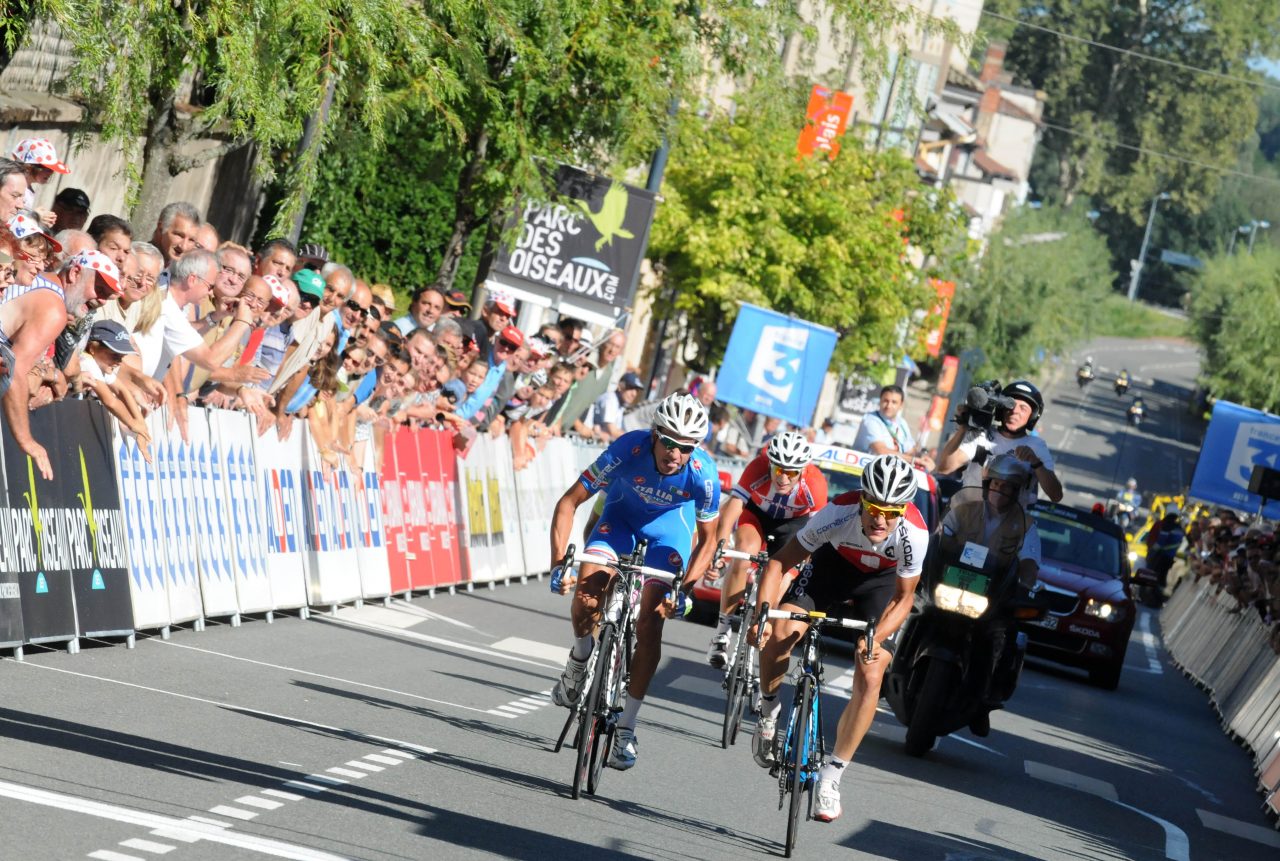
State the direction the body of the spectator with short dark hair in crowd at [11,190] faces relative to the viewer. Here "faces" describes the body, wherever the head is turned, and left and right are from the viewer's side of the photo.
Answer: facing the viewer and to the right of the viewer

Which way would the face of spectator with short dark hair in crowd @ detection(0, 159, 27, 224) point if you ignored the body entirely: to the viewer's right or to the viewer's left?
to the viewer's right

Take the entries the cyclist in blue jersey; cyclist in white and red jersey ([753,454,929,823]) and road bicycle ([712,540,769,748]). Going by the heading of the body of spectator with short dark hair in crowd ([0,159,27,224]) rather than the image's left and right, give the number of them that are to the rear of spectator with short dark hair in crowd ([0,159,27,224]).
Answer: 0

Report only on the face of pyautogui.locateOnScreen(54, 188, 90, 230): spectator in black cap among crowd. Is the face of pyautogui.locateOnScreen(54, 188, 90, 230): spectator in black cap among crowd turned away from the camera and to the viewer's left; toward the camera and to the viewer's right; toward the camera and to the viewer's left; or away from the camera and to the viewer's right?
toward the camera and to the viewer's right

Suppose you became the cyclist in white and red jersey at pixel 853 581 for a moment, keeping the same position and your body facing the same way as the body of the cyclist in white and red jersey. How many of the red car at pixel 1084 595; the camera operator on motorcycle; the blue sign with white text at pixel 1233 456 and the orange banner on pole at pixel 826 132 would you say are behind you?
4

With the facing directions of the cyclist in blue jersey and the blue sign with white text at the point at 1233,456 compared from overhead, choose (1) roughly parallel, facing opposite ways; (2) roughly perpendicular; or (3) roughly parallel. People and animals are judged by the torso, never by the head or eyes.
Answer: roughly parallel

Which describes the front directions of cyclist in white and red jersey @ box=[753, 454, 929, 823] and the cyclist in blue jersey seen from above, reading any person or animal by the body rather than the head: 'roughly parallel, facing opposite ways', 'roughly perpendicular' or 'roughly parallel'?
roughly parallel

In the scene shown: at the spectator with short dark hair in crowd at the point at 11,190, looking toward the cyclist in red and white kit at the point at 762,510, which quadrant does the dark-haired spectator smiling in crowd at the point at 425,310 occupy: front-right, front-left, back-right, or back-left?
front-left

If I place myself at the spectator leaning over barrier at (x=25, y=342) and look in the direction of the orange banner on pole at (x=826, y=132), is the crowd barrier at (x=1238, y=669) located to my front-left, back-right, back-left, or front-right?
front-right

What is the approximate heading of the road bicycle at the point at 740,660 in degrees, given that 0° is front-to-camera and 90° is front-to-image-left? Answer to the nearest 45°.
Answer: approximately 0°

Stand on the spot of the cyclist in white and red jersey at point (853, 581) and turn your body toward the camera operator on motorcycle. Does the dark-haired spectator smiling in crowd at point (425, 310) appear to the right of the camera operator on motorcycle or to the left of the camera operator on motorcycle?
left

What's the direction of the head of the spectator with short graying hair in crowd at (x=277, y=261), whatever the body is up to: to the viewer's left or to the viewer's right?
to the viewer's right

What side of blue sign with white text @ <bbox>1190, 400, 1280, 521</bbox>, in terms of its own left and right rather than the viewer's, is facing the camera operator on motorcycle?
front

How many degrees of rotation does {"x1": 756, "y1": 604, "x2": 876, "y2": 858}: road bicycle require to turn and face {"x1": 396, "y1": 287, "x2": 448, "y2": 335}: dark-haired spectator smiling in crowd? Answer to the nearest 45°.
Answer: approximately 135° to its right

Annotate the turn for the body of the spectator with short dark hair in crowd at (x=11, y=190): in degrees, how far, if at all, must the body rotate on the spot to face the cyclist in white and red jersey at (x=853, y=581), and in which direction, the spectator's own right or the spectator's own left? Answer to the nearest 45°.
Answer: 0° — they already face them

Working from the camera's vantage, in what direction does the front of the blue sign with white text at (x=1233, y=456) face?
facing the viewer

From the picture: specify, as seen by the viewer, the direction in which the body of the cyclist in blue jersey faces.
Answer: toward the camera

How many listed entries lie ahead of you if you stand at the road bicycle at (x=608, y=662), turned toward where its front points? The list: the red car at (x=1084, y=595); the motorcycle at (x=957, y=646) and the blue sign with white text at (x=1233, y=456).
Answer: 0

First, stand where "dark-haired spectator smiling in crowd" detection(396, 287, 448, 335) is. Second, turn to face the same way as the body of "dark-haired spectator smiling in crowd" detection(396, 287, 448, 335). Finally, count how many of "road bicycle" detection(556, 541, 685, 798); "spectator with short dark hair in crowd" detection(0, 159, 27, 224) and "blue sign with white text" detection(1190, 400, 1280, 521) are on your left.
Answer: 1

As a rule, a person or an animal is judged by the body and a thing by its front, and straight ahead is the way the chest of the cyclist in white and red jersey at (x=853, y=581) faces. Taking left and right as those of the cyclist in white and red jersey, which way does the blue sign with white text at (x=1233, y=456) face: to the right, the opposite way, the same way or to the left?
the same way

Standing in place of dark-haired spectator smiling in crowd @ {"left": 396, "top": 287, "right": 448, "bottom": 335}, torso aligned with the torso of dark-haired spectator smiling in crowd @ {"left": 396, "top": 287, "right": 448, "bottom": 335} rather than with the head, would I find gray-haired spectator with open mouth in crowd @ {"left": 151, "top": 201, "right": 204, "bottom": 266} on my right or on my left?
on my right
